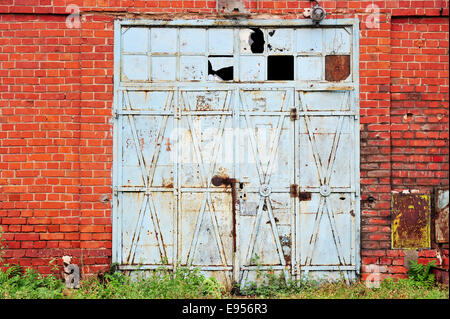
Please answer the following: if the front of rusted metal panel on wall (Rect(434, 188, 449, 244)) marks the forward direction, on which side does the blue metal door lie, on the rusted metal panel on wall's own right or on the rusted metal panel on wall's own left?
on the rusted metal panel on wall's own right

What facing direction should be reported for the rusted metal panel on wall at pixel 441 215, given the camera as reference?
facing the viewer
